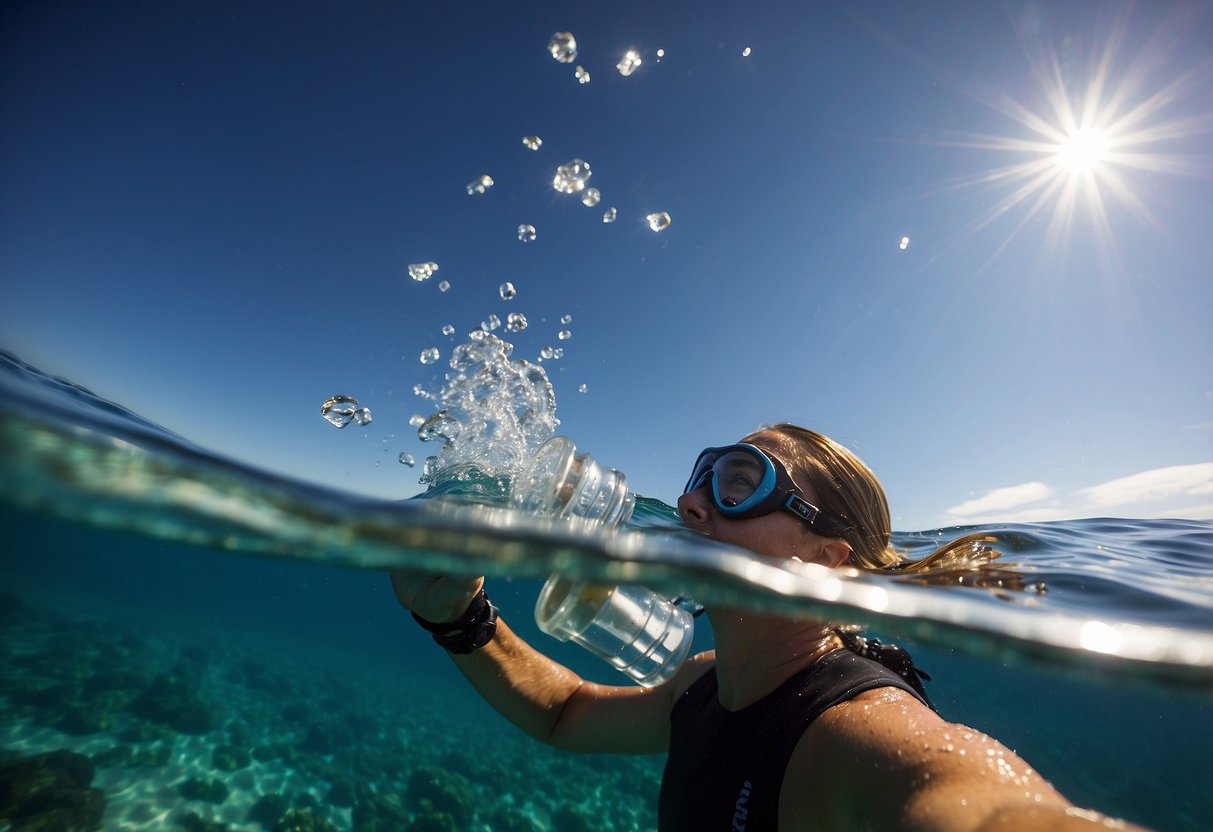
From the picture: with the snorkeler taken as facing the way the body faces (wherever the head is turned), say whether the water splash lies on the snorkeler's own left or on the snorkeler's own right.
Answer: on the snorkeler's own right

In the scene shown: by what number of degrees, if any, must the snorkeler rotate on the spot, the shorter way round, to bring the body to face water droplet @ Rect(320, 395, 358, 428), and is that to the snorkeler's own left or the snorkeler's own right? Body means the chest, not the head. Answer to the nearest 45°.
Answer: approximately 45° to the snorkeler's own right

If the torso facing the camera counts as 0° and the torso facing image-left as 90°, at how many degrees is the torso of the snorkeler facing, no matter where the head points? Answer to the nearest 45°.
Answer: approximately 45°

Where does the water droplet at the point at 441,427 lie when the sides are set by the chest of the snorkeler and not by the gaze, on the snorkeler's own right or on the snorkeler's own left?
on the snorkeler's own right
